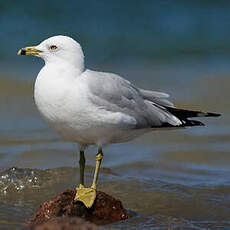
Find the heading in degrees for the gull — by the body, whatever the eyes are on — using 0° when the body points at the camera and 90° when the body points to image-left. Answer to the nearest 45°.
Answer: approximately 90°
